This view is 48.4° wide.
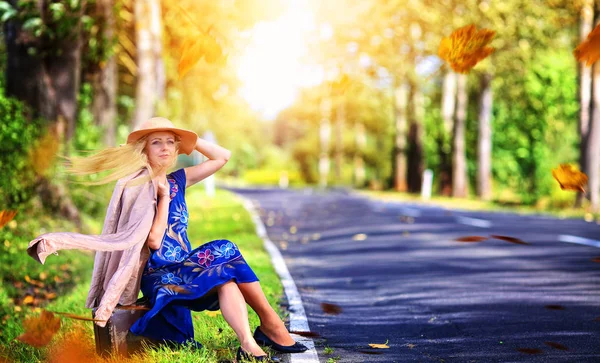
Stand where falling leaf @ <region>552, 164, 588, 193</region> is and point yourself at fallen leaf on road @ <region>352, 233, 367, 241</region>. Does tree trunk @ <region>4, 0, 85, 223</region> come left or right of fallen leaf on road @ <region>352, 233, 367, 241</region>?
left

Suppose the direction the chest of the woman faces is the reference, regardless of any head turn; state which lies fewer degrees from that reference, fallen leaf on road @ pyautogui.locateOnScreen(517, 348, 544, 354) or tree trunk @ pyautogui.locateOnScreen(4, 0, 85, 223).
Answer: the fallen leaf on road

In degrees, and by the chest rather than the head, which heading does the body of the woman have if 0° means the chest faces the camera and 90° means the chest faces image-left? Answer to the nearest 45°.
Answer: approximately 315°

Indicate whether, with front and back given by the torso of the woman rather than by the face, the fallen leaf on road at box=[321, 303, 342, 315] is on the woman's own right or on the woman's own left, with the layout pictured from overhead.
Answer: on the woman's own left

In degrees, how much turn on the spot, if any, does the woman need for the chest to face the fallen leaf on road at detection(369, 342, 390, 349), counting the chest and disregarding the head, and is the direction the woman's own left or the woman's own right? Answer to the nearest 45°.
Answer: approximately 45° to the woman's own left

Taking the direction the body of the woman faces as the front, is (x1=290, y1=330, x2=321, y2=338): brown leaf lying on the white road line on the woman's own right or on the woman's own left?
on the woman's own left

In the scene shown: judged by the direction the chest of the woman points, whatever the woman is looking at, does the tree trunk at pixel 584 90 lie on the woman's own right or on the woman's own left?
on the woman's own left
